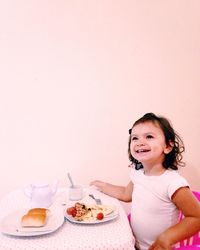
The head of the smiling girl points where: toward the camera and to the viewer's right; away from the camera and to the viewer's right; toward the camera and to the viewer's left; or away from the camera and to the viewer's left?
toward the camera and to the viewer's left

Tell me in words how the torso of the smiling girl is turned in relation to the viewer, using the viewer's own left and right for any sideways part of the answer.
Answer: facing the viewer and to the left of the viewer
